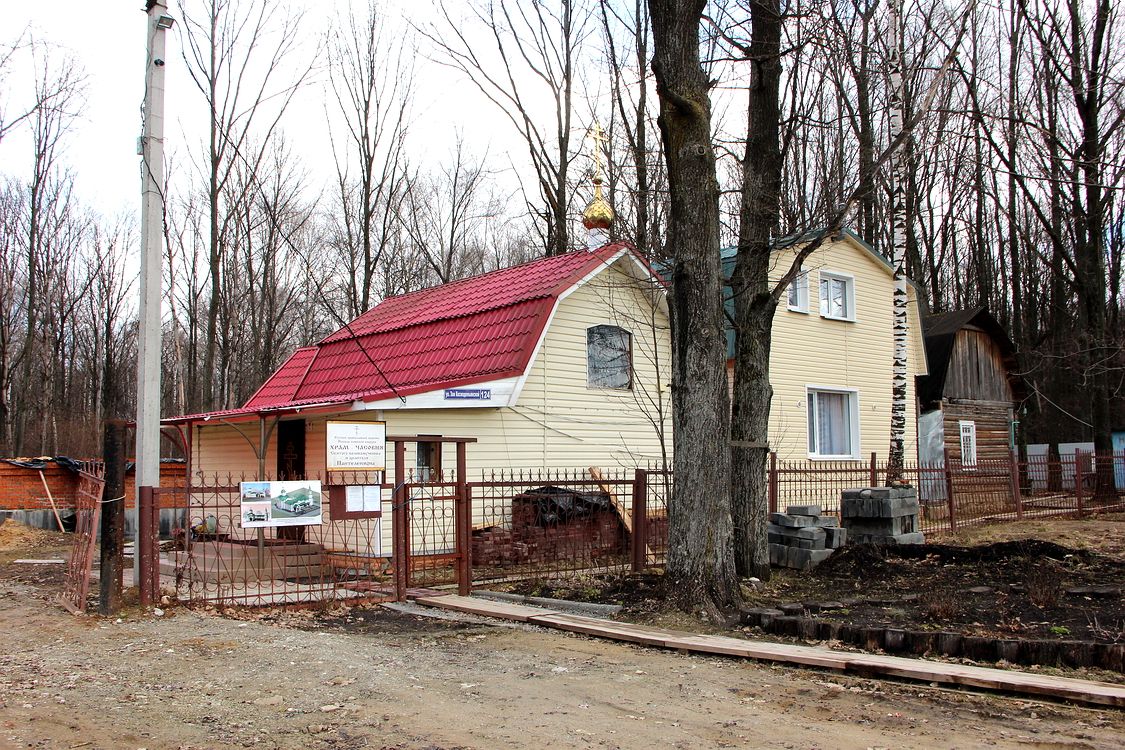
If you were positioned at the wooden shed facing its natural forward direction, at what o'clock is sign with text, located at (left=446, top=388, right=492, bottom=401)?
The sign with text is roughly at 2 o'clock from the wooden shed.

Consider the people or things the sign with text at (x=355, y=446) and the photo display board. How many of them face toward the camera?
2

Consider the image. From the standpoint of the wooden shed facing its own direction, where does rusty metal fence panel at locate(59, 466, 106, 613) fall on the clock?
The rusty metal fence panel is roughly at 2 o'clock from the wooden shed.

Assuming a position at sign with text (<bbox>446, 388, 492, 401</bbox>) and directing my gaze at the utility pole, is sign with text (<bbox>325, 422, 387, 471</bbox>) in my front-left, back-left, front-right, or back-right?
front-left

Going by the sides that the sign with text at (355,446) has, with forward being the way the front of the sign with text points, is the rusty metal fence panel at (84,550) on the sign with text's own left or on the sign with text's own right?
on the sign with text's own right

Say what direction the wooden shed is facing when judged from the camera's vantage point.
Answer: facing the viewer and to the right of the viewer

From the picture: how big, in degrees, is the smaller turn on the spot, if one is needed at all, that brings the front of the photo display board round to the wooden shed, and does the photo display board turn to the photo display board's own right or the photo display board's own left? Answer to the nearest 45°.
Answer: approximately 135° to the photo display board's own left

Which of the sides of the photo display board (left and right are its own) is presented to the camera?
front

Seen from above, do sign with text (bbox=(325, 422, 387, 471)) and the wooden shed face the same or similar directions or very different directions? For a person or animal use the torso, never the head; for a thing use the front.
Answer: same or similar directions

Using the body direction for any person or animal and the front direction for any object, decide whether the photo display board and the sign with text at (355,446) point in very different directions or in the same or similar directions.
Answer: same or similar directions

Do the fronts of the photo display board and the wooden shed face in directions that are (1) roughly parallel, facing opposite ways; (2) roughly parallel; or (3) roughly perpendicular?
roughly parallel

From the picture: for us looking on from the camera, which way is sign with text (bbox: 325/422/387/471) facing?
facing the viewer
